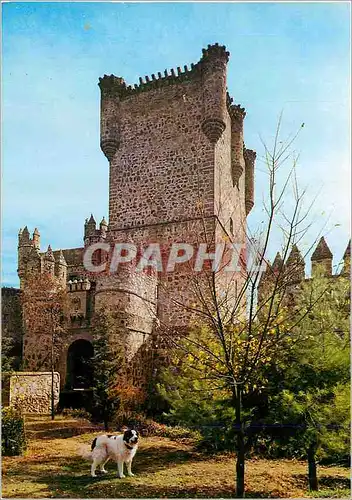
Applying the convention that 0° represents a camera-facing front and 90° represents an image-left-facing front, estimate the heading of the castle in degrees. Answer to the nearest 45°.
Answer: approximately 45°

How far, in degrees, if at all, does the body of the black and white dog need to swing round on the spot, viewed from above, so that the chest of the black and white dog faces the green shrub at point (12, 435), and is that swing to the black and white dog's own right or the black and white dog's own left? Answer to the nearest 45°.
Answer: approximately 180°

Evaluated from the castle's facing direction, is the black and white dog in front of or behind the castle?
in front

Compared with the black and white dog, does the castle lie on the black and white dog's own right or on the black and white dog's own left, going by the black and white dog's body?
on the black and white dog's own left

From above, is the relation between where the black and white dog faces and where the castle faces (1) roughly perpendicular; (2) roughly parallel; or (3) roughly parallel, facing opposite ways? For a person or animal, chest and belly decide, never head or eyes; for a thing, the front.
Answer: roughly perpendicular

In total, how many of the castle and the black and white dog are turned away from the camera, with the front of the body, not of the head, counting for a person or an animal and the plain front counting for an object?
0

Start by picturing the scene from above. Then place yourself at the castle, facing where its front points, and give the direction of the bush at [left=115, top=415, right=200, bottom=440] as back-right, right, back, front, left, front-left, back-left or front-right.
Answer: front-left

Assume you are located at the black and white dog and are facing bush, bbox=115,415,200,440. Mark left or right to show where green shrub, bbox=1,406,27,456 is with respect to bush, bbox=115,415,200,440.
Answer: left
